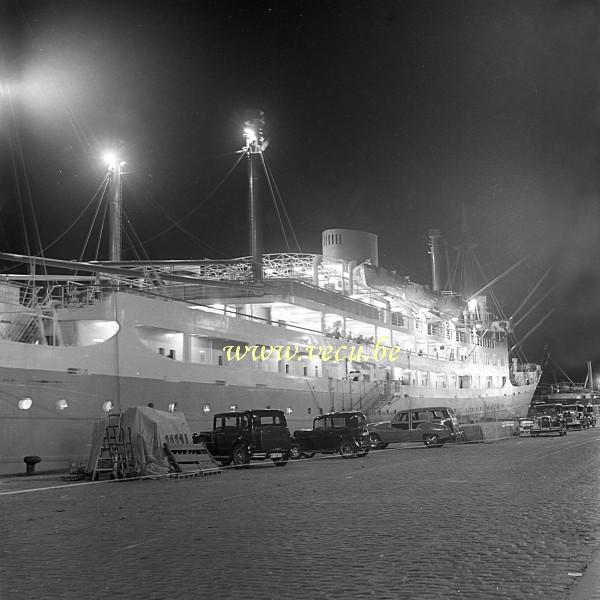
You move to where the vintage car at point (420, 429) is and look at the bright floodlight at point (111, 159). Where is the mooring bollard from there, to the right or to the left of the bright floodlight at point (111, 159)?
left

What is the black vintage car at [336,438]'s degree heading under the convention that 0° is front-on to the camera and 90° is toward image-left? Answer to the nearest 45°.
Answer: approximately 135°

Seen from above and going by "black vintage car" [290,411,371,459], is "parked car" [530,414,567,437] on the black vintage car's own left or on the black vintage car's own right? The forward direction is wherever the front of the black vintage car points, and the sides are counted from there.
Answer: on the black vintage car's own right
